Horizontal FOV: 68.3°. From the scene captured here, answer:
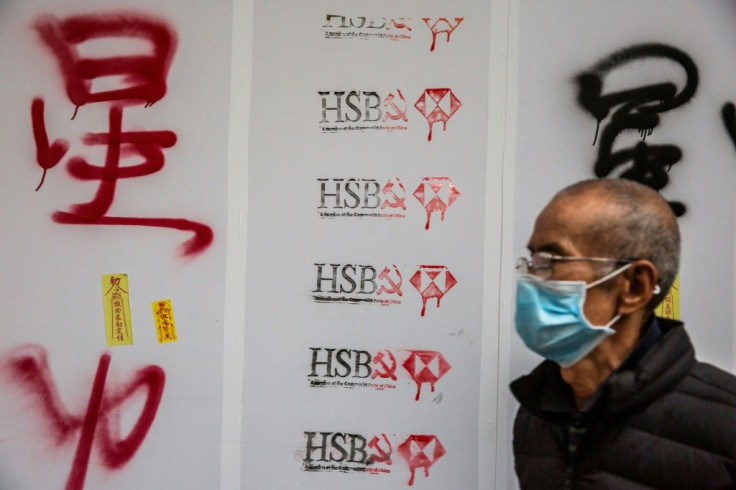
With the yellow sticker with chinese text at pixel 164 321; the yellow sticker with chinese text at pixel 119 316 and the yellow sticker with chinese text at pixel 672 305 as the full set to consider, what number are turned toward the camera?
3

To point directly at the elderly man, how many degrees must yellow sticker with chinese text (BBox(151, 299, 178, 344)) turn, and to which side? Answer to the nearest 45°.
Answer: approximately 45° to its left

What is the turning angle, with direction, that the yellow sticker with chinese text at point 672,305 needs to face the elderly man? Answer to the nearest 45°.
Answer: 0° — it already faces them

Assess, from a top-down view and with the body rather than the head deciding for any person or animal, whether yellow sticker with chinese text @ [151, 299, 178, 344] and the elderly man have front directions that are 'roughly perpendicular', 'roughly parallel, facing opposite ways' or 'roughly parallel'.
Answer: roughly perpendicular

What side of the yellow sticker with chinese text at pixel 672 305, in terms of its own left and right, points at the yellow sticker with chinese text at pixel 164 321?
right

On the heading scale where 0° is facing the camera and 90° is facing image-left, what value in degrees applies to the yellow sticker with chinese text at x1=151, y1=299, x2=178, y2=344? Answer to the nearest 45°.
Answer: approximately 0°

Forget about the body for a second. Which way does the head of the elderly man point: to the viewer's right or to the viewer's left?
to the viewer's left

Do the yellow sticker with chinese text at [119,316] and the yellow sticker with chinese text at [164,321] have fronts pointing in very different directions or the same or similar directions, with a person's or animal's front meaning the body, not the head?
same or similar directions

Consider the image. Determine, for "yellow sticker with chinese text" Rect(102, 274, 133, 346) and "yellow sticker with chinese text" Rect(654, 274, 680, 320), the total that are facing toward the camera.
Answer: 2

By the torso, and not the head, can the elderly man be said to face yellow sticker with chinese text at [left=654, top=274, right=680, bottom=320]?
no

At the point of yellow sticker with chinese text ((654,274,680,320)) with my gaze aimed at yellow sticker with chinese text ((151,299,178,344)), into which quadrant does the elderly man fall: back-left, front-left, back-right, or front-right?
front-left

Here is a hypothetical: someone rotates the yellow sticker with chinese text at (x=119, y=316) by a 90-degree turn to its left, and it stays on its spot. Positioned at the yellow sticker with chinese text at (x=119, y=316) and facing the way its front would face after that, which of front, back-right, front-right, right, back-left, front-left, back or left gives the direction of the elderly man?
front-right

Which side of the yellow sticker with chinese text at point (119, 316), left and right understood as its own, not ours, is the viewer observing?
front

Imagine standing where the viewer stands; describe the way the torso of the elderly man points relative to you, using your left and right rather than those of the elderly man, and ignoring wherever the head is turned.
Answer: facing the viewer and to the left of the viewer
